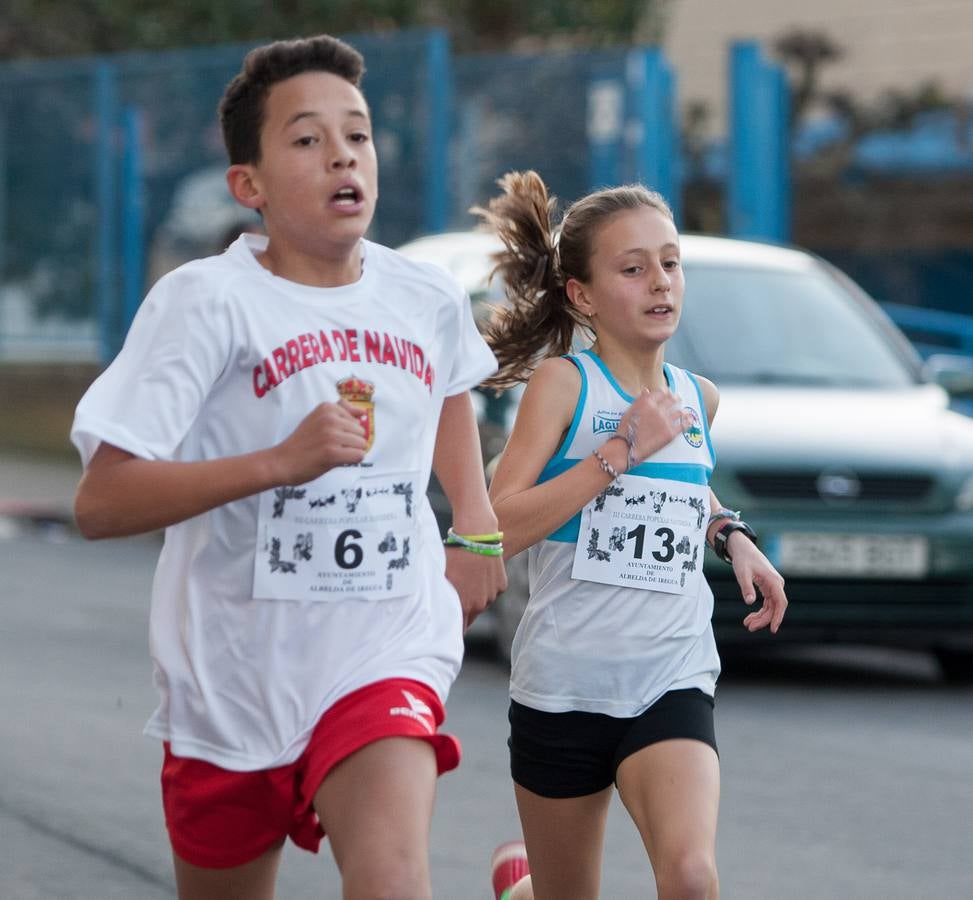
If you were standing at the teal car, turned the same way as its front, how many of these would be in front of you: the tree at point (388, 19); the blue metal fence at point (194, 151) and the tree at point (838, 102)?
0

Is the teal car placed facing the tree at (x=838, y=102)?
no

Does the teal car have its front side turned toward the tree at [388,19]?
no

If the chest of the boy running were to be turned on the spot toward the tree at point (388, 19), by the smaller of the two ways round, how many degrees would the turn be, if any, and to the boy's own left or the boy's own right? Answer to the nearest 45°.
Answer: approximately 135° to the boy's own left

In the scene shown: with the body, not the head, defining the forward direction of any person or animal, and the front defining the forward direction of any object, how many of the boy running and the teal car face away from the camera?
0

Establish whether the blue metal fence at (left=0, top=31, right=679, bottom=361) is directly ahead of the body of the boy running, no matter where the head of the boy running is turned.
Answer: no

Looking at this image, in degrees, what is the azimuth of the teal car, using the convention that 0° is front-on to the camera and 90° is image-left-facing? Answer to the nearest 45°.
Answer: approximately 315°

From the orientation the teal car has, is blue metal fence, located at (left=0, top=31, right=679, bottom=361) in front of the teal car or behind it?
behind

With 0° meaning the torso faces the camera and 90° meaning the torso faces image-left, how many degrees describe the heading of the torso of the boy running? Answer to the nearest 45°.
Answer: approximately 315°
